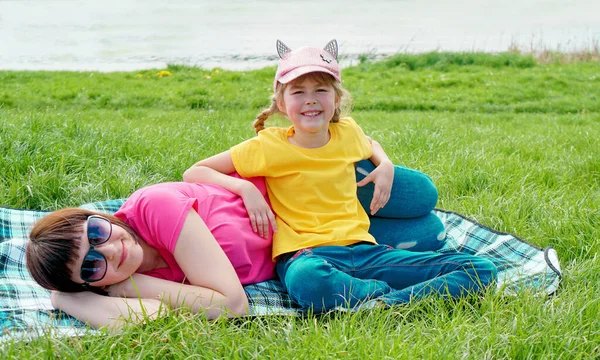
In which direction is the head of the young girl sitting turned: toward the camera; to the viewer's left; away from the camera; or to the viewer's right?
toward the camera

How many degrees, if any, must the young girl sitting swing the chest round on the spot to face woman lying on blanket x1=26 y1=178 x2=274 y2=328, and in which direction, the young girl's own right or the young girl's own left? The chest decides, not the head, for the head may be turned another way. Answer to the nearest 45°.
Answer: approximately 45° to the young girl's own right

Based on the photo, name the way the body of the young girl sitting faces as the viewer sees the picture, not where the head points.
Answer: toward the camera
